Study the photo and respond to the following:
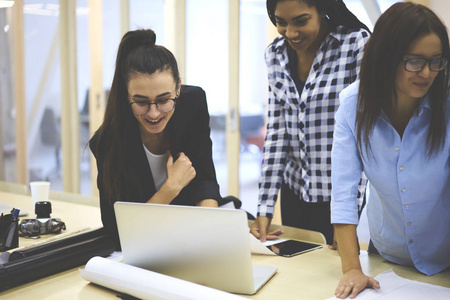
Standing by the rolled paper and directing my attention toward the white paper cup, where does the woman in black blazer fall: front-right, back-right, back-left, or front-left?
front-right

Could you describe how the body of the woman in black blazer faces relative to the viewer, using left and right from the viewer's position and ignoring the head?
facing the viewer

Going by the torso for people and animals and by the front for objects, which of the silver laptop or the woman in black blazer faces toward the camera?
the woman in black blazer

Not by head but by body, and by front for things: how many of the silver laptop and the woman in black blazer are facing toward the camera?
1

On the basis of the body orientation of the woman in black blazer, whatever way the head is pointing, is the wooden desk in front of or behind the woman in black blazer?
in front

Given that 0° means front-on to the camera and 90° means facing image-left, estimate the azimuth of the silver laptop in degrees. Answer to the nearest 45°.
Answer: approximately 225°

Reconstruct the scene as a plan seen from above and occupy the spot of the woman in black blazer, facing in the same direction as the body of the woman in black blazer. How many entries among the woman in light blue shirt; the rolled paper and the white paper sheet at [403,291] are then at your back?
0

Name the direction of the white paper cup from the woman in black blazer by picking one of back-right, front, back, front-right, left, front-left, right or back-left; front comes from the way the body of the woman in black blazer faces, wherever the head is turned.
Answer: back-right

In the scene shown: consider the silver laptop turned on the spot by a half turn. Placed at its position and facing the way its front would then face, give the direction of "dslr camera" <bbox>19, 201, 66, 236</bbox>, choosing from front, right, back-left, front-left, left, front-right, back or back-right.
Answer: right

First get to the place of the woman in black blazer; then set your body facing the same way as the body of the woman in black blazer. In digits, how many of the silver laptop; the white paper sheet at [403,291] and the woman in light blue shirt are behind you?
0

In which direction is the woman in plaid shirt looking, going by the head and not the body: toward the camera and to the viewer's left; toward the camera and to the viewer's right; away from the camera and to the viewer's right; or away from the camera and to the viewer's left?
toward the camera and to the viewer's left
